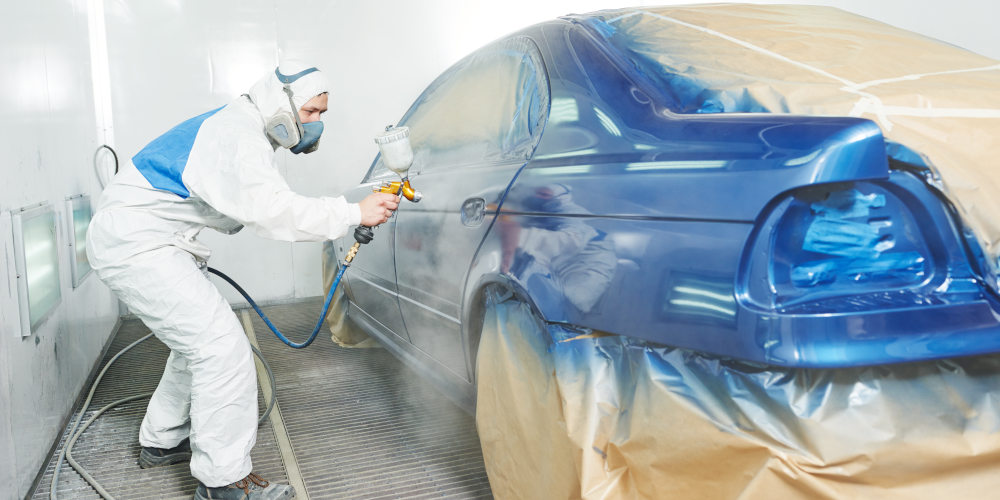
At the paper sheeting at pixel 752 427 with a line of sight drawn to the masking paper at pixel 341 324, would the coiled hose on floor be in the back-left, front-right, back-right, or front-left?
front-left

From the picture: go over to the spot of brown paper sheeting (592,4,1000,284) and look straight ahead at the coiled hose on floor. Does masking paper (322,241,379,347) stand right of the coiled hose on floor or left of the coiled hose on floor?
right

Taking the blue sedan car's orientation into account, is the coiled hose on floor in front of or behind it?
in front

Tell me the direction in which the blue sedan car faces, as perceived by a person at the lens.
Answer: facing away from the viewer and to the left of the viewer
